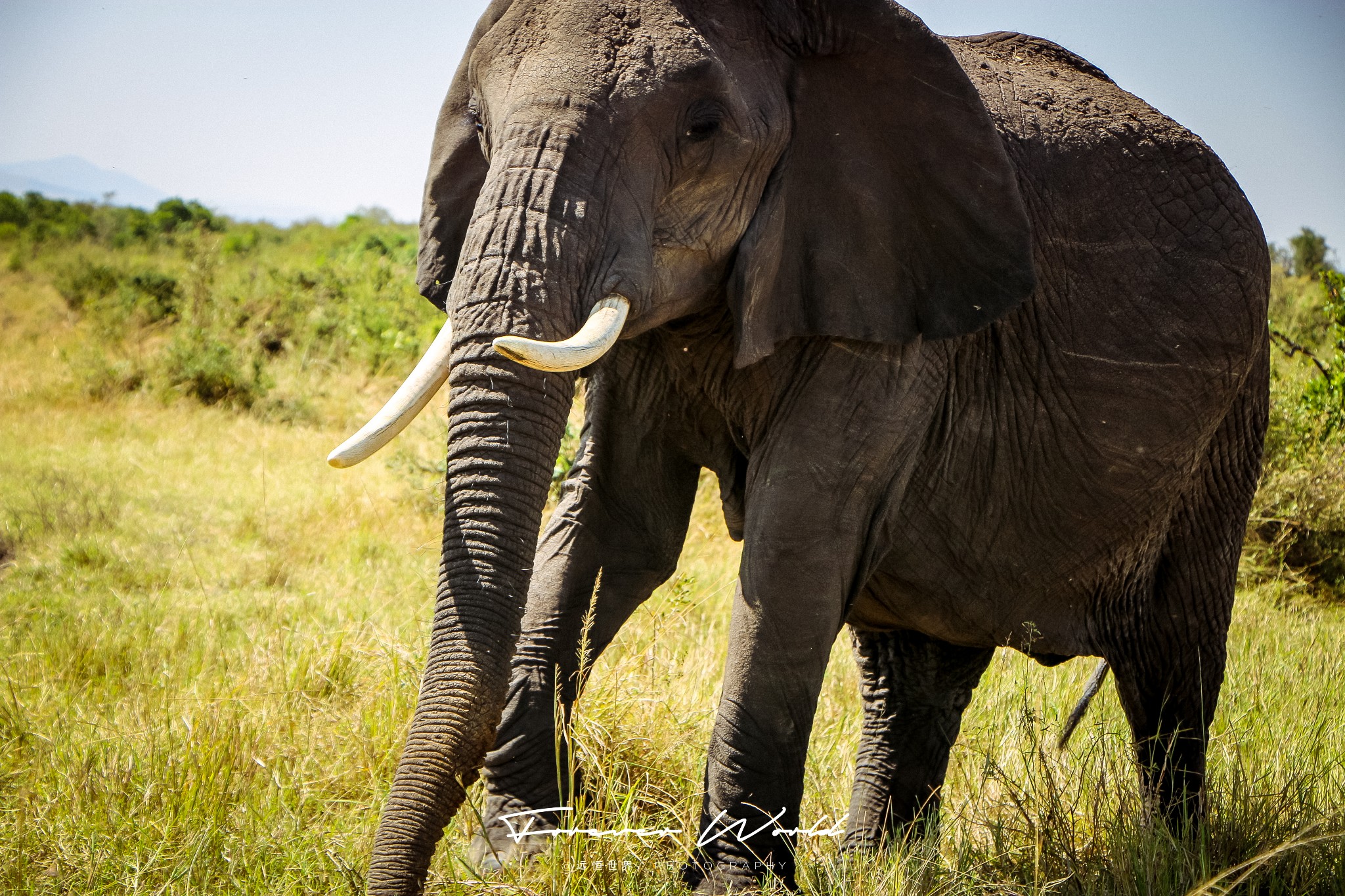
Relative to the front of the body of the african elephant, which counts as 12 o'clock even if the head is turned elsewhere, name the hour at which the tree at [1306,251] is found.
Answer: The tree is roughly at 5 o'clock from the african elephant.

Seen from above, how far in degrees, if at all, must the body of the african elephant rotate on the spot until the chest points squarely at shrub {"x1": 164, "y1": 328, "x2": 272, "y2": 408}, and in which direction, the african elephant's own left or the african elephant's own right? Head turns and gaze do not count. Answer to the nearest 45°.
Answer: approximately 90° to the african elephant's own right

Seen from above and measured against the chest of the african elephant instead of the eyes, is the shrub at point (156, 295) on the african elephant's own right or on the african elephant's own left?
on the african elephant's own right

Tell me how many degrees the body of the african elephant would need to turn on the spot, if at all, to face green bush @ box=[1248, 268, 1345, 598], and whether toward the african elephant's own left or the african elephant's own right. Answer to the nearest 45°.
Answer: approximately 180°

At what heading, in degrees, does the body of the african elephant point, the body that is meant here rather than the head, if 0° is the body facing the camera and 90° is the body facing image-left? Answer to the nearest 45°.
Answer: approximately 45°

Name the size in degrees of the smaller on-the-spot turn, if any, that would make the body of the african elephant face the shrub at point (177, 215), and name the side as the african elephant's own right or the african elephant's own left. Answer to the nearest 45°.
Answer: approximately 90° to the african elephant's own right

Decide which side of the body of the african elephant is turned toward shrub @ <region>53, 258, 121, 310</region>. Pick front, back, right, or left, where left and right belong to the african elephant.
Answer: right
